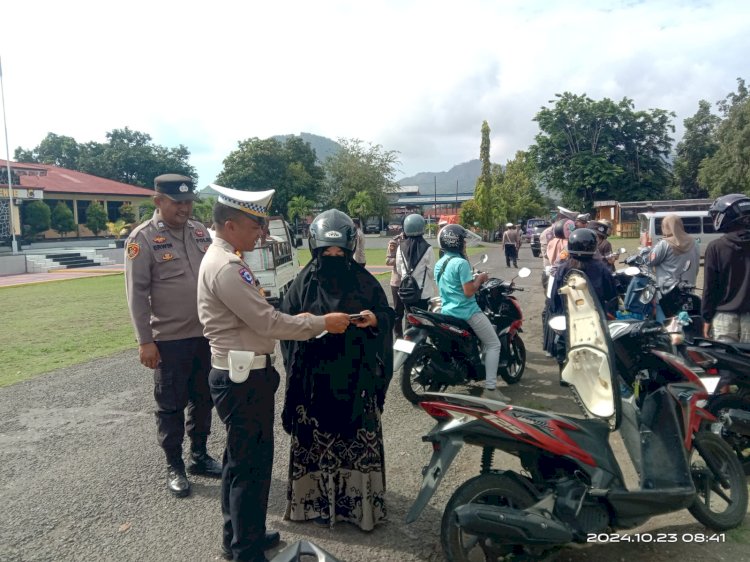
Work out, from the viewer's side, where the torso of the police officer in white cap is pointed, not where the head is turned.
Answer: to the viewer's right

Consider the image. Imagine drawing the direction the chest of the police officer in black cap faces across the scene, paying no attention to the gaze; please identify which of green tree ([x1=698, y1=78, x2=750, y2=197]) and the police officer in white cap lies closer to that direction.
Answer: the police officer in white cap

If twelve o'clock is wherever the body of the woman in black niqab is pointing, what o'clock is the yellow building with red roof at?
The yellow building with red roof is roughly at 5 o'clock from the woman in black niqab.

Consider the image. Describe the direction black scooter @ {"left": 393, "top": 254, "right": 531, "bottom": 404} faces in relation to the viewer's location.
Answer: facing away from the viewer and to the right of the viewer

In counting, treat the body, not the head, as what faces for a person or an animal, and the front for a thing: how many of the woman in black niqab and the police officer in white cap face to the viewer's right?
1

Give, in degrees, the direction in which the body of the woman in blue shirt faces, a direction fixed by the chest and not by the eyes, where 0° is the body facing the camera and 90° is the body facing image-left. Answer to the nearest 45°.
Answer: approximately 225°

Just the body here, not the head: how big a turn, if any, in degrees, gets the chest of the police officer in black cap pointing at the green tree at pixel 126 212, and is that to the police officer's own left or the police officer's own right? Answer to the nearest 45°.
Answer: approximately 135° to the police officer's own left

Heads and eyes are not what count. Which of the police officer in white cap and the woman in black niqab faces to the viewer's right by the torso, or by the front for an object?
the police officer in white cap

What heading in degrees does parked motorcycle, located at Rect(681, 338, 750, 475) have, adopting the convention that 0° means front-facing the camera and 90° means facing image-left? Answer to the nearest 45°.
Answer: approximately 225°

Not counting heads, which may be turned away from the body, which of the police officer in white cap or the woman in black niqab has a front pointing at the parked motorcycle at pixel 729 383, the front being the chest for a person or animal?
the police officer in white cap

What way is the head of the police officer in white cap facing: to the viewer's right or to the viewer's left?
to the viewer's right

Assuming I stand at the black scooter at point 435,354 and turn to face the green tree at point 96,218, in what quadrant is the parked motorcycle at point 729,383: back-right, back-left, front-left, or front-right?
back-right
